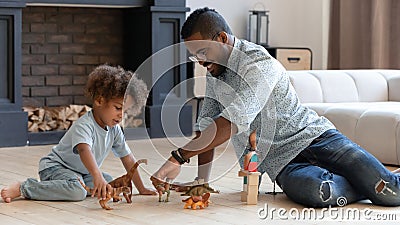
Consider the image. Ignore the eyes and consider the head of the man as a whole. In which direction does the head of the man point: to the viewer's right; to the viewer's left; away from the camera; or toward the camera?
to the viewer's left

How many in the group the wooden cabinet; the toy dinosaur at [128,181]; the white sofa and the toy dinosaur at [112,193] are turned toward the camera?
2

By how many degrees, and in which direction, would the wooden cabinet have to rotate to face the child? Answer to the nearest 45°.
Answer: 0° — it already faces them

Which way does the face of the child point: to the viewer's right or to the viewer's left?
to the viewer's right

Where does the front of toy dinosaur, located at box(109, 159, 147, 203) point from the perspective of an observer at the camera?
facing to the right of the viewer

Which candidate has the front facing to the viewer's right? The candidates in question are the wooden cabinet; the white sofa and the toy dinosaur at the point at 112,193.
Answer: the toy dinosaur

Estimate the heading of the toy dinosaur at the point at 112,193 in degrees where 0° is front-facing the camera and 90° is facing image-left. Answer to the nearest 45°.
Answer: approximately 270°
